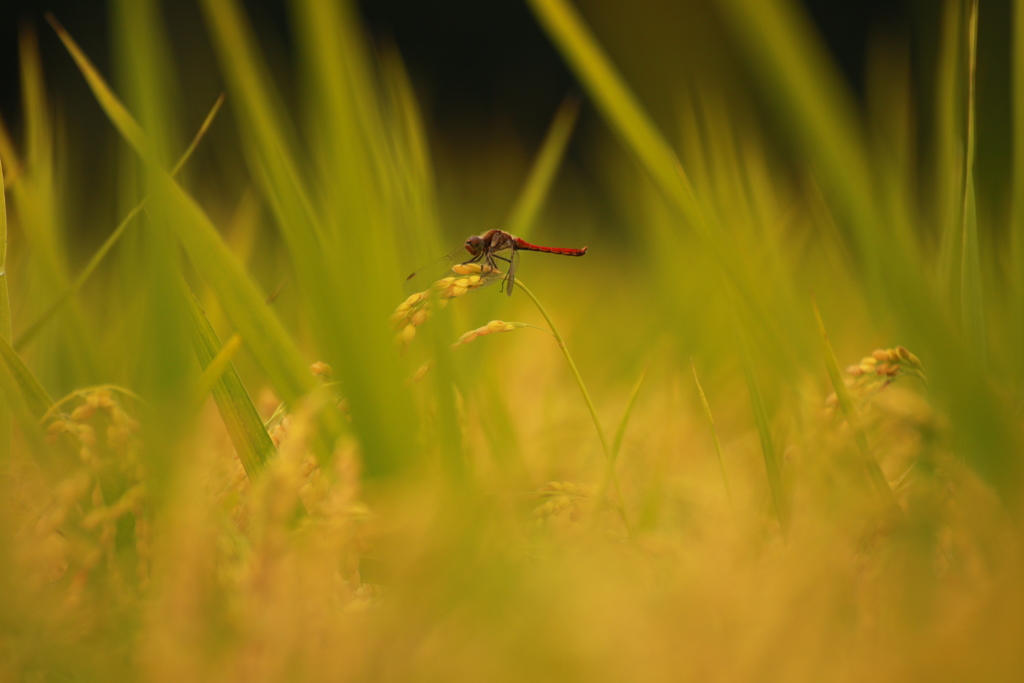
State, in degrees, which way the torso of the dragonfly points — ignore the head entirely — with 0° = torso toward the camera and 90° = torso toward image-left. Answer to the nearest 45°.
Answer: approximately 90°
